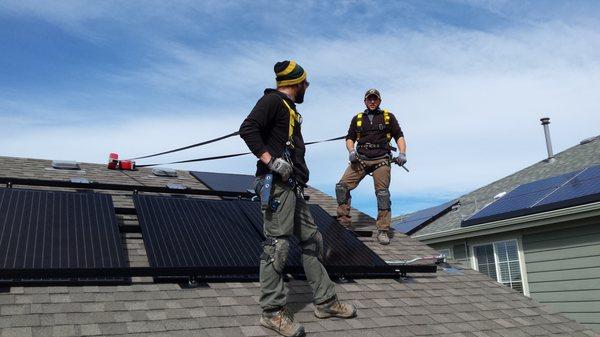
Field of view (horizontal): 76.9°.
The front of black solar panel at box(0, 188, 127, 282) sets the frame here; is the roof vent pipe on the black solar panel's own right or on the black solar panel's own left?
on the black solar panel's own left

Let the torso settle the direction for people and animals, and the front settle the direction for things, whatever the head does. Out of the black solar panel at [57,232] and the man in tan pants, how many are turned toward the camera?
2

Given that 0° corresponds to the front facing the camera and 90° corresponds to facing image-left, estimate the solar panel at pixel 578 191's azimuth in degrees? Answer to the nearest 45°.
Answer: approximately 45°

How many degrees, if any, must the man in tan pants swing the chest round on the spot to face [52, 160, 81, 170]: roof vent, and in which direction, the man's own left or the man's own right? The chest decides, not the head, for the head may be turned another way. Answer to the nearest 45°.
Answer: approximately 90° to the man's own right

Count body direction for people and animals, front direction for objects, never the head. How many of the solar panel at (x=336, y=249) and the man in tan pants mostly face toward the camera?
2
